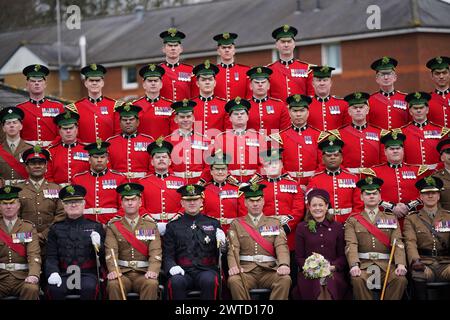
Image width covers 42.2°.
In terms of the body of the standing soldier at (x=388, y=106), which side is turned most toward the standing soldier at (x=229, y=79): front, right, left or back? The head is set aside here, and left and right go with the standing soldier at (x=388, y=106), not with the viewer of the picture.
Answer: right

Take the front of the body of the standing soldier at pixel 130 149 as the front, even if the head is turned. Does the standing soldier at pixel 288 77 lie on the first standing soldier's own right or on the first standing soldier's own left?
on the first standing soldier's own left

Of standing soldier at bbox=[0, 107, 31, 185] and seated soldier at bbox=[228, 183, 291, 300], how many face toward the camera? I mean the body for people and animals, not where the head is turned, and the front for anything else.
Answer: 2

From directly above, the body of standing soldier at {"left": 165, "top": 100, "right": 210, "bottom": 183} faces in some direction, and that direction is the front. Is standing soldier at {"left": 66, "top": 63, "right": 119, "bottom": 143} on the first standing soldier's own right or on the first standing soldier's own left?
on the first standing soldier's own right
